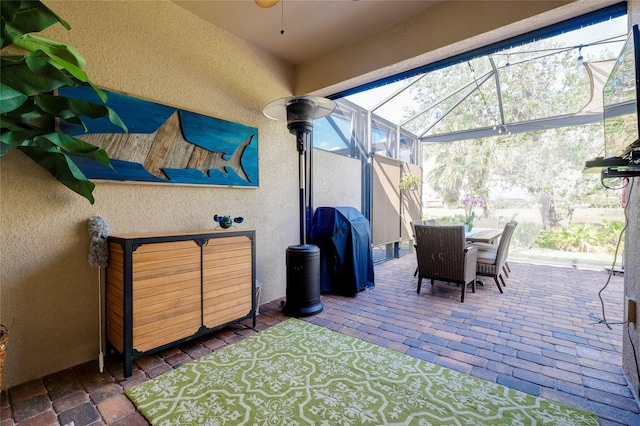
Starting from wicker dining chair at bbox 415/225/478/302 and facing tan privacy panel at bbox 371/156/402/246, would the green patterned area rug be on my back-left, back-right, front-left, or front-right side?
back-left

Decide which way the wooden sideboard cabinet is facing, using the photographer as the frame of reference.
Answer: facing the viewer and to the right of the viewer

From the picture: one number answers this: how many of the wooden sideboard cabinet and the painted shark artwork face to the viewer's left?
0

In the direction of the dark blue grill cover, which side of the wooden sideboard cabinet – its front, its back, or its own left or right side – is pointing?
left

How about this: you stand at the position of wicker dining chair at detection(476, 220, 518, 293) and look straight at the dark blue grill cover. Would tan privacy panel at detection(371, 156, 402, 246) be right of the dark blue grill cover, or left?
right

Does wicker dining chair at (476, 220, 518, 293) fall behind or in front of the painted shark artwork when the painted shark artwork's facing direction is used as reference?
in front

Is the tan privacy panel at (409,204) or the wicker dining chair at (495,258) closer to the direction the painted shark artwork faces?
the wicker dining chair

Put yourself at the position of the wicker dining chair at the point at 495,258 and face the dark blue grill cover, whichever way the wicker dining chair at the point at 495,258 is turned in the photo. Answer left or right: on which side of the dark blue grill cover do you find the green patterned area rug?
left
